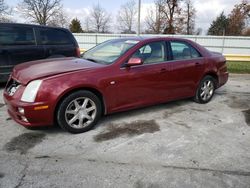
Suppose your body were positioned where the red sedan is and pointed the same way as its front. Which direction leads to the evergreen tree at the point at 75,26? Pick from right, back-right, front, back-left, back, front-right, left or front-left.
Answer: back-right

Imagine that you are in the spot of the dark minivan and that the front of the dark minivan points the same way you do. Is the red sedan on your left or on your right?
on your left

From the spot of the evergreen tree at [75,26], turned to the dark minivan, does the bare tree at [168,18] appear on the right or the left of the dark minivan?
left

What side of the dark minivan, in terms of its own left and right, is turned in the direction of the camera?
left

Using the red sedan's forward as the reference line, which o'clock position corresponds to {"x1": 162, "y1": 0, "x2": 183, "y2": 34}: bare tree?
The bare tree is roughly at 5 o'clock from the red sedan.

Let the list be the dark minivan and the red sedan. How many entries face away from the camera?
0

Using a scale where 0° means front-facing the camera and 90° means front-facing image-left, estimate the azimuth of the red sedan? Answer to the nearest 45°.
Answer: approximately 45°

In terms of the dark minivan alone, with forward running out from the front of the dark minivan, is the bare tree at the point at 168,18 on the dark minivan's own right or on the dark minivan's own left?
on the dark minivan's own right

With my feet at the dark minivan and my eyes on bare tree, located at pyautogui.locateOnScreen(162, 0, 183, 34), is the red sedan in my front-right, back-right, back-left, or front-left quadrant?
back-right
